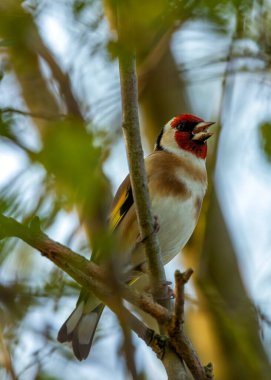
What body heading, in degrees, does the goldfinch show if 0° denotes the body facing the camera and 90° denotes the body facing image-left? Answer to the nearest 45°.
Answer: approximately 315°
